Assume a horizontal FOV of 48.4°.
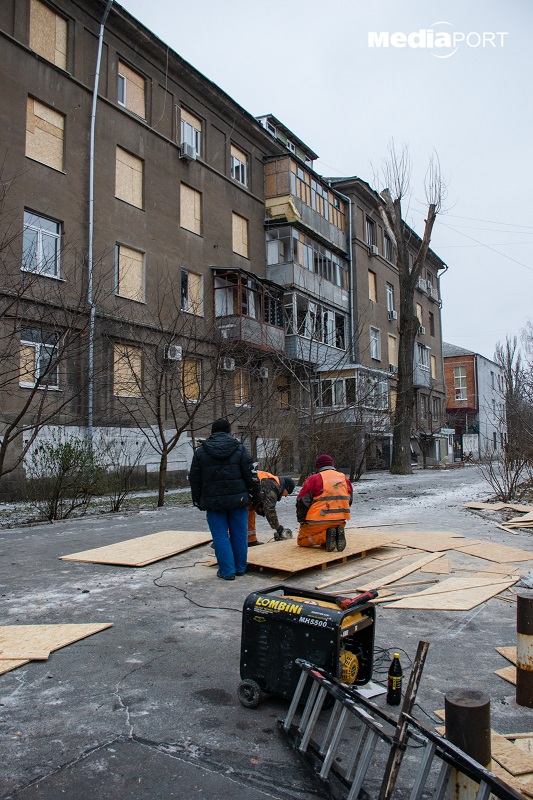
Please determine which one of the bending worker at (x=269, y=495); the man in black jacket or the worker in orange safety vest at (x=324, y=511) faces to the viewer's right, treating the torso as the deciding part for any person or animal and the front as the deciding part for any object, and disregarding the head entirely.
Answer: the bending worker

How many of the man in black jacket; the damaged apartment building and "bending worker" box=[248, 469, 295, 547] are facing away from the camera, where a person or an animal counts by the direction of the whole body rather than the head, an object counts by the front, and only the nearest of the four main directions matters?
1

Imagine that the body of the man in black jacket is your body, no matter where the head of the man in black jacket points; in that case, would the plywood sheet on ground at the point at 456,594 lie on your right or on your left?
on your right

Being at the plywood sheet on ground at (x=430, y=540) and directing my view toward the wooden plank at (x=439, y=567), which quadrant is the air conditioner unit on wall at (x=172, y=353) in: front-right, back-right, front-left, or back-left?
back-right

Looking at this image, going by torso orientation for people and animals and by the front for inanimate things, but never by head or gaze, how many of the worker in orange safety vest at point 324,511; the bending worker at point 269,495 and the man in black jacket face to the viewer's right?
1

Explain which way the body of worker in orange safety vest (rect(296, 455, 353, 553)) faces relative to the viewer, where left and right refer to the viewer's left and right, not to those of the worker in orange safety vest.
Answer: facing away from the viewer and to the left of the viewer

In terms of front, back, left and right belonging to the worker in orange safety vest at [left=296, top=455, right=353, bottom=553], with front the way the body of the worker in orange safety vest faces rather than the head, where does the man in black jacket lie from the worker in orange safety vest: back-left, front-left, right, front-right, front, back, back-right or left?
left

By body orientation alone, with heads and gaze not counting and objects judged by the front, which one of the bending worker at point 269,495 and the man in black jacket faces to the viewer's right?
the bending worker

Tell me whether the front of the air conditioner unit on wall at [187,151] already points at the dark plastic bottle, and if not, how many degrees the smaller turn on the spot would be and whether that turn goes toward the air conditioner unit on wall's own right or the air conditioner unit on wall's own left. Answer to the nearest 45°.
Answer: approximately 45° to the air conditioner unit on wall's own right

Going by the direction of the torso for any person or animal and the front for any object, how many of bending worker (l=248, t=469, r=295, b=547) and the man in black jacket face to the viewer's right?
1

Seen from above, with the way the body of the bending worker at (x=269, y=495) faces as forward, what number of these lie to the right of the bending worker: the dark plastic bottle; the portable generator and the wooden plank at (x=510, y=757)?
3

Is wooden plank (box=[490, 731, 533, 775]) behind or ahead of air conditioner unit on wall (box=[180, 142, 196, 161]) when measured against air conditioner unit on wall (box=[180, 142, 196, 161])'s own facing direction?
ahead

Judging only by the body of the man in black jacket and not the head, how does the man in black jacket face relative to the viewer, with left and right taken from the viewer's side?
facing away from the viewer

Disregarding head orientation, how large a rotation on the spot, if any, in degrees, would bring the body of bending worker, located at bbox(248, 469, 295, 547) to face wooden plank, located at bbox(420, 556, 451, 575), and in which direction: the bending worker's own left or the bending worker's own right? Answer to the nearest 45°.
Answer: approximately 45° to the bending worker's own right

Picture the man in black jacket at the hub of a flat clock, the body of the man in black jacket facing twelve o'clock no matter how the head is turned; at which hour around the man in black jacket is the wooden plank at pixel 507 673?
The wooden plank is roughly at 5 o'clock from the man in black jacket.

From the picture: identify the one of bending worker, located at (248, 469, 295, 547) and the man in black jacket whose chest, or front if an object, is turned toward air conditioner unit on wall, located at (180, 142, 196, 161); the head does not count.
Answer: the man in black jacket

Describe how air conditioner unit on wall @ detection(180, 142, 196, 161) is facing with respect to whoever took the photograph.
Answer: facing the viewer and to the right of the viewer

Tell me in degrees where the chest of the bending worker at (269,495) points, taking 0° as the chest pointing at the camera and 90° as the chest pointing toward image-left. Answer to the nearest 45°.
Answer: approximately 270°
